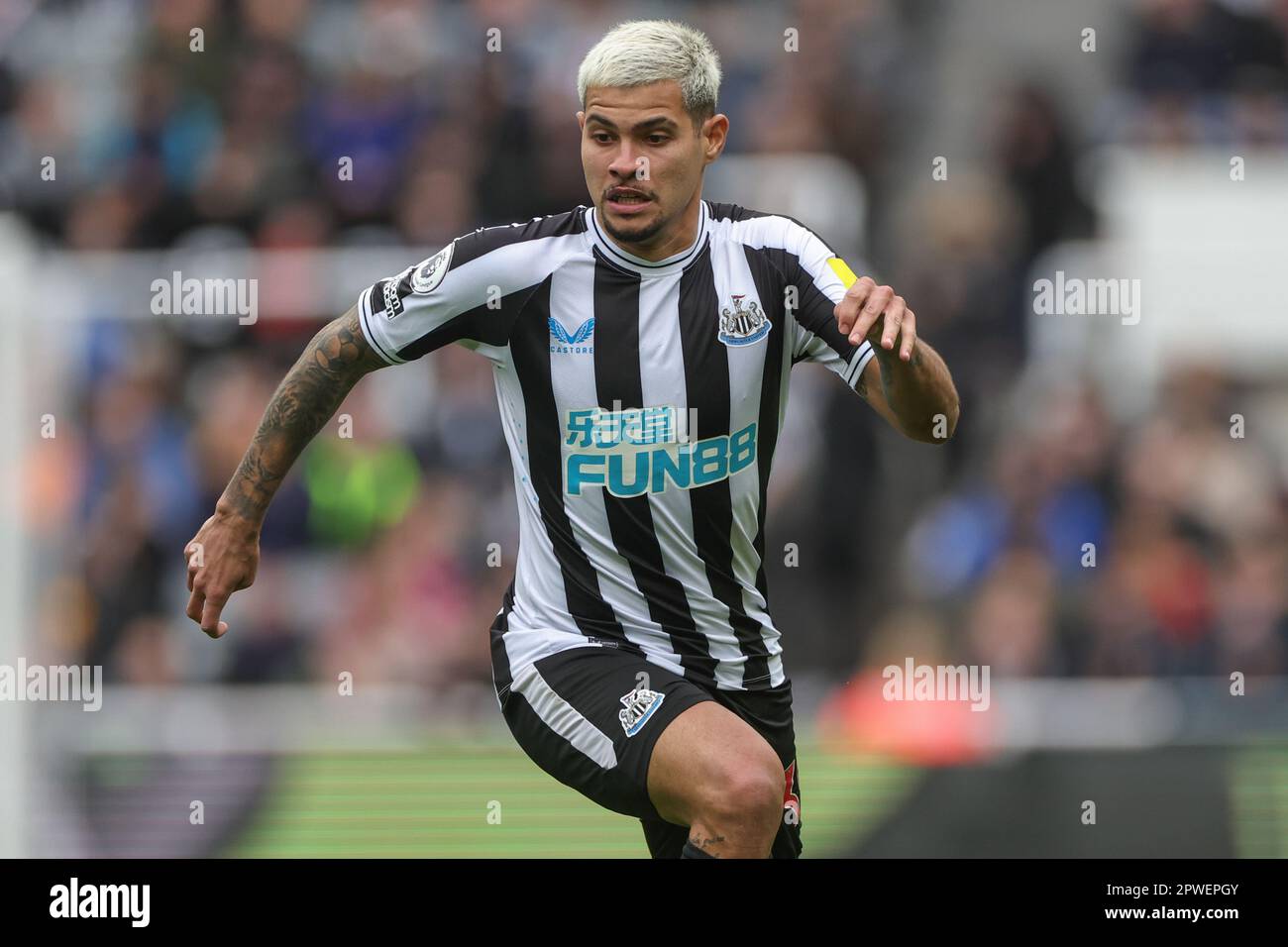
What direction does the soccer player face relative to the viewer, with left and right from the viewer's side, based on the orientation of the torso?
facing the viewer
